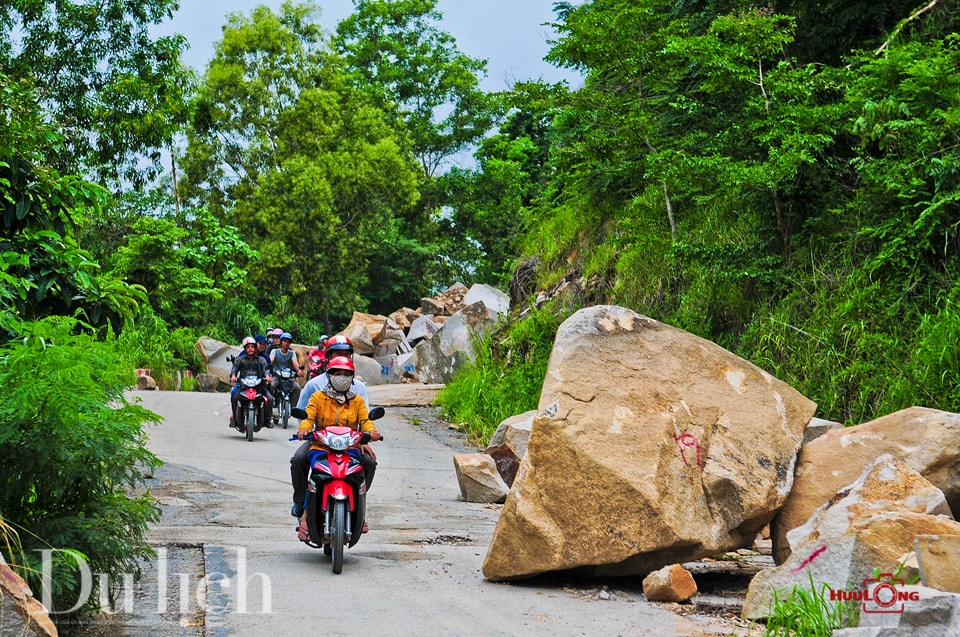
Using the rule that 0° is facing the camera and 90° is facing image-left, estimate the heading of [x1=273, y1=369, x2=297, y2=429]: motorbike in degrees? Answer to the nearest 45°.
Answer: approximately 0°

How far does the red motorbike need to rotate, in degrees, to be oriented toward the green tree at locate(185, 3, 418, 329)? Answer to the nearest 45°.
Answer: approximately 180°

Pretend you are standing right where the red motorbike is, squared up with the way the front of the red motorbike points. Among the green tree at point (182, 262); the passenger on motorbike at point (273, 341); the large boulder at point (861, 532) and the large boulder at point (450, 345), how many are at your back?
3

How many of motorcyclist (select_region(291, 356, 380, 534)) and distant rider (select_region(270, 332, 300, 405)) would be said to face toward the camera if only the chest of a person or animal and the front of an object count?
2

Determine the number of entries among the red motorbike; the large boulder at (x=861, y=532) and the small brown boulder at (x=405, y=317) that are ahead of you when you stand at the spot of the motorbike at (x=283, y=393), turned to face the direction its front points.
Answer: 2

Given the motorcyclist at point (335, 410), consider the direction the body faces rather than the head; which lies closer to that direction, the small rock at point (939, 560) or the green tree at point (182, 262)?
the small rock

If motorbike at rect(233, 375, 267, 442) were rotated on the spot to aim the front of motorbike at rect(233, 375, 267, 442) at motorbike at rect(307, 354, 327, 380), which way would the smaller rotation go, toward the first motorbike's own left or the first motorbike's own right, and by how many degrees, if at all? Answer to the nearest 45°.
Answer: approximately 135° to the first motorbike's own left

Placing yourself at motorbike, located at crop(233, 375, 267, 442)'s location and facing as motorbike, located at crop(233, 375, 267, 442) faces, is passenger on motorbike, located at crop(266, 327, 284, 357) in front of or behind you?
behind
